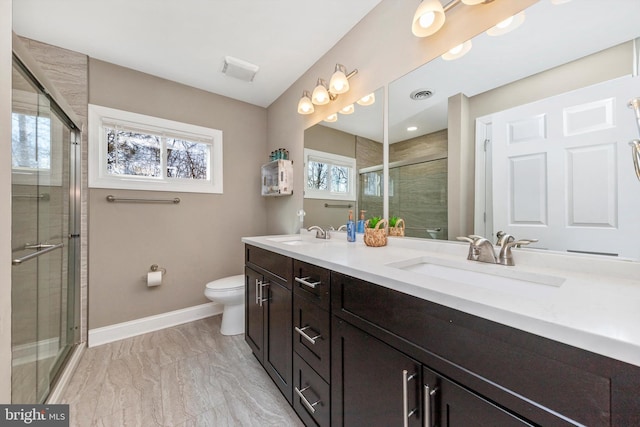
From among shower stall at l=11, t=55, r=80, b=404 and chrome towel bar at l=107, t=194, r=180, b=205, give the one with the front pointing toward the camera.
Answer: the chrome towel bar

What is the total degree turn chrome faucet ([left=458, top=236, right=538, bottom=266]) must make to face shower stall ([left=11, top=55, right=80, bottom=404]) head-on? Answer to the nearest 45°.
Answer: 0° — it already faces it

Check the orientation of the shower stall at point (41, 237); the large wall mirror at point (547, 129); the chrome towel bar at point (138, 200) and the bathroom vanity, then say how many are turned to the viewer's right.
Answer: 1

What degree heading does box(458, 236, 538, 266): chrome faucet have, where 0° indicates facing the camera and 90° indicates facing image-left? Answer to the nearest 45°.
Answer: approximately 45°

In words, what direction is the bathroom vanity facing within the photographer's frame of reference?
facing the viewer and to the left of the viewer

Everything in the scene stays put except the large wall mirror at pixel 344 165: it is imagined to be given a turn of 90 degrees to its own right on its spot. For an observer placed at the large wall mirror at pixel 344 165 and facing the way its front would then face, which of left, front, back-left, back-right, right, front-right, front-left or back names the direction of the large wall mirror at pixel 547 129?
back

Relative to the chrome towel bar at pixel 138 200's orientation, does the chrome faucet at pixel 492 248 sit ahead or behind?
ahead

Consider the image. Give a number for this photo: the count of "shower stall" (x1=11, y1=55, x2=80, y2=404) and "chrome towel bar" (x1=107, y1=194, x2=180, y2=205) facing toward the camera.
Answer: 1

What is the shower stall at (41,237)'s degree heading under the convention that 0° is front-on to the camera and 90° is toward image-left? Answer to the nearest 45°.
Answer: approximately 270°

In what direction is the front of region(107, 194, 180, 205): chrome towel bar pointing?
toward the camera

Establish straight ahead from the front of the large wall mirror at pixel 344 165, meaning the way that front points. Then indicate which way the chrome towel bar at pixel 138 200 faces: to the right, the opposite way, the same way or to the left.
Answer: to the left

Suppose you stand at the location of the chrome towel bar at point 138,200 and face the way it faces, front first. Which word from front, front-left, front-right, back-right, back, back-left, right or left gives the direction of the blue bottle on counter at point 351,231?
front-left

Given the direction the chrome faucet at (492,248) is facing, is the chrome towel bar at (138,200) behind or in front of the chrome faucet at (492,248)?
in front
